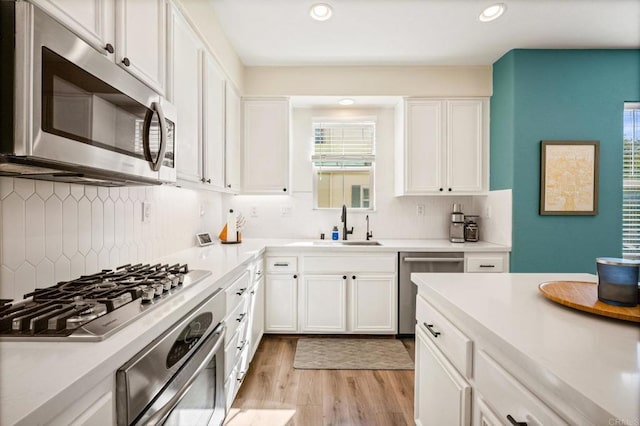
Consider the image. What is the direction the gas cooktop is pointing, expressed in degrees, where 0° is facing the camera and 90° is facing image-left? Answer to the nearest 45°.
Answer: approximately 315°

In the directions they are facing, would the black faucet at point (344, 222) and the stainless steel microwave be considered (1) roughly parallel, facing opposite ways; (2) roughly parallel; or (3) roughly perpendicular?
roughly perpendicular

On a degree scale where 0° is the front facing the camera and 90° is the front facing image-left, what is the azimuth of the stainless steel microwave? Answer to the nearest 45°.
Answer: approximately 315°

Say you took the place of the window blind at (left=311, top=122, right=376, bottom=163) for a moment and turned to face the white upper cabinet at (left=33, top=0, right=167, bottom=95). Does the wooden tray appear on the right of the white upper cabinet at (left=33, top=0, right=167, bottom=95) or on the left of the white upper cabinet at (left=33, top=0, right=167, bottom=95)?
left

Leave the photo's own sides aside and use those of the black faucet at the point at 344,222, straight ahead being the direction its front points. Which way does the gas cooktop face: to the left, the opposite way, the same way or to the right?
to the left

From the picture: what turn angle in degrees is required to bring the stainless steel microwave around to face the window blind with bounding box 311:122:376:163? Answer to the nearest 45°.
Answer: approximately 90° to its left

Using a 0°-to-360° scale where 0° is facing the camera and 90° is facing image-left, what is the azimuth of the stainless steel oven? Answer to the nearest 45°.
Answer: approximately 315°
